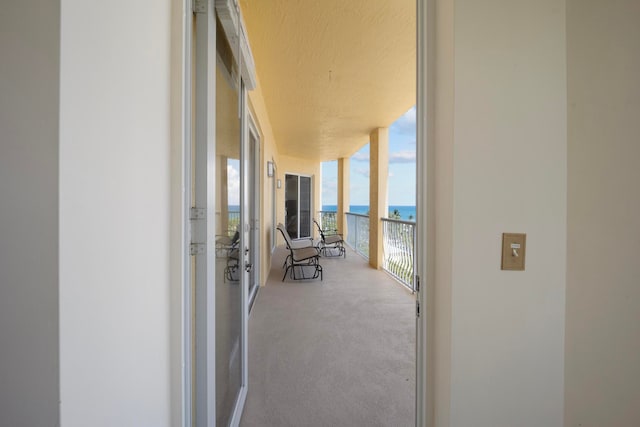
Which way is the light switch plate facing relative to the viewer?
toward the camera

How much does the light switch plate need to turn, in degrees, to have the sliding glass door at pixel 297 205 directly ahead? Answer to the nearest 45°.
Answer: approximately 135° to its right
